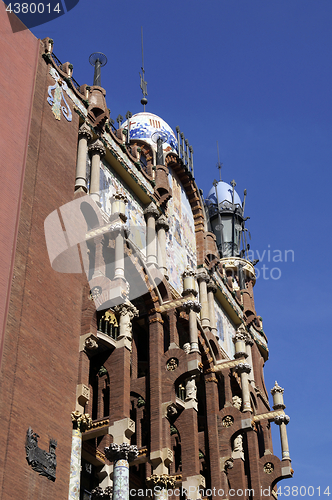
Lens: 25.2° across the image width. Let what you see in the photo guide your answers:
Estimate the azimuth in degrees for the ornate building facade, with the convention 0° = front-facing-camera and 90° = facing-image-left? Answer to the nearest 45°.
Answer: approximately 315°

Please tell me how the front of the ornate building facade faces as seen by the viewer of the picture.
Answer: facing the viewer and to the right of the viewer
